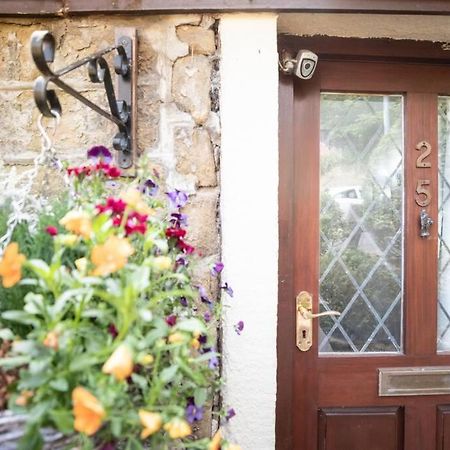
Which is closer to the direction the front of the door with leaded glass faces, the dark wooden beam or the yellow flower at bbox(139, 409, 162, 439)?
the yellow flower

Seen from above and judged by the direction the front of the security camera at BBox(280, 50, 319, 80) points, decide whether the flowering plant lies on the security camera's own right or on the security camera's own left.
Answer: on the security camera's own right

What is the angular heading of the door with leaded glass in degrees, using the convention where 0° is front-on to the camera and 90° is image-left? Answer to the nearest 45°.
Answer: approximately 0°

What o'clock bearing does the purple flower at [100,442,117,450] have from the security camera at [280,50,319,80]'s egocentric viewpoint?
The purple flower is roughly at 2 o'clock from the security camera.

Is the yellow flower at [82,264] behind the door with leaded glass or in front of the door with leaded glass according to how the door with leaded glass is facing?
in front

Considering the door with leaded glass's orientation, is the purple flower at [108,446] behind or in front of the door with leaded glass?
in front

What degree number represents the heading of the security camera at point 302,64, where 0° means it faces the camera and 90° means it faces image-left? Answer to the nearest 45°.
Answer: approximately 315°
